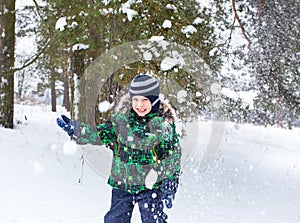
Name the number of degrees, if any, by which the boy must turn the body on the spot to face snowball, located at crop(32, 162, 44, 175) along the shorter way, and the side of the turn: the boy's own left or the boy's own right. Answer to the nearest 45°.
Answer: approximately 135° to the boy's own right

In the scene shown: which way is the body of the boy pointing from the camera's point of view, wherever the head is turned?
toward the camera
